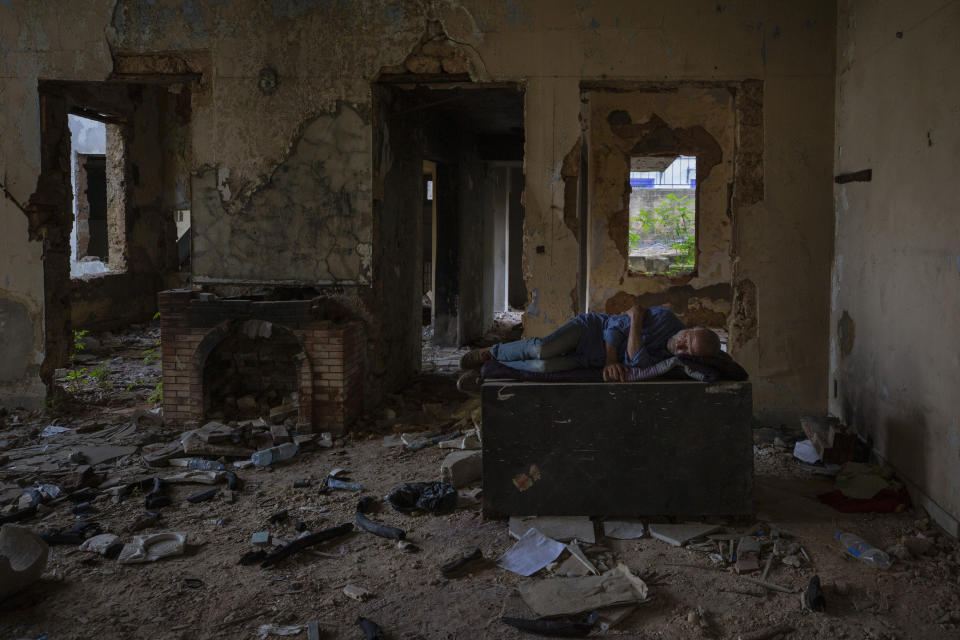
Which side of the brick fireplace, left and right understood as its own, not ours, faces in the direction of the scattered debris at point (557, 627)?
front

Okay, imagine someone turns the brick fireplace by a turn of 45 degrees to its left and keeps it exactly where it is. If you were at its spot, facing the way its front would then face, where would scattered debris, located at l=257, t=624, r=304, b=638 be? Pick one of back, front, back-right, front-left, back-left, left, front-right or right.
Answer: front-right

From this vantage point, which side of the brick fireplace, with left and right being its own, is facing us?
front

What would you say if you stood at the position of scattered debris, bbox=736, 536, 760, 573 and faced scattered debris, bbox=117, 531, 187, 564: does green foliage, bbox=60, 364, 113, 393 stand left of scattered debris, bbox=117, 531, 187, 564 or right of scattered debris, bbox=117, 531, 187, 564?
right

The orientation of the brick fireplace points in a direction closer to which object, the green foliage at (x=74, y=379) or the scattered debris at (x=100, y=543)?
the scattered debris

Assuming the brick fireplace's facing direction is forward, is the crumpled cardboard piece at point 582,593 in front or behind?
in front

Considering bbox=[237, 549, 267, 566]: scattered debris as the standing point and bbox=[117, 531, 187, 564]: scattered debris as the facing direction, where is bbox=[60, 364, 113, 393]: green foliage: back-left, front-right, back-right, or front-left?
front-right

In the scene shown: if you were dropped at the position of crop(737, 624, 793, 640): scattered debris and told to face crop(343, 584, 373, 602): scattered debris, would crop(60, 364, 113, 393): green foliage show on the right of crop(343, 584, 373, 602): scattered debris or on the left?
right

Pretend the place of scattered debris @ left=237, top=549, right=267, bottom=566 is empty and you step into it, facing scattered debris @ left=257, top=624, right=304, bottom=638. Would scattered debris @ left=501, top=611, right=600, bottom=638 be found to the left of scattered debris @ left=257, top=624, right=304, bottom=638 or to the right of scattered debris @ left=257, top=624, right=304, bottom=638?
left

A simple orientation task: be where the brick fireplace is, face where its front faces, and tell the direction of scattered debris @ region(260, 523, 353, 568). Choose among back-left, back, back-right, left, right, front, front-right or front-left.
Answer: front

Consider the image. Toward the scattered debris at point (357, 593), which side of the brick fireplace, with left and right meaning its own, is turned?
front

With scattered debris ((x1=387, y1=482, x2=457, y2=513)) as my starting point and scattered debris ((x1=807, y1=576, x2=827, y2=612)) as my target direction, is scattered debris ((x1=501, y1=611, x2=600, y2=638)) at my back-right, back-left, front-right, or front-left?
front-right
